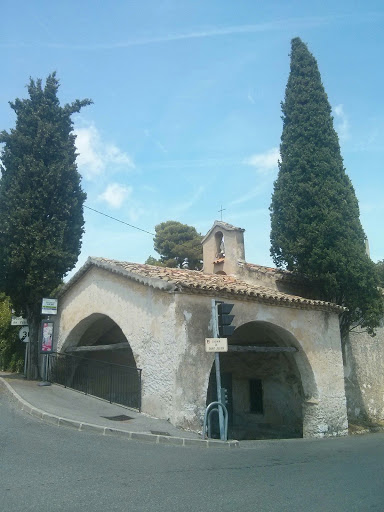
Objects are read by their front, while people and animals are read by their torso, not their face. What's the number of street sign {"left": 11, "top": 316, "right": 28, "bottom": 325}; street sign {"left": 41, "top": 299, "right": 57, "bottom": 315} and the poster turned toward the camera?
3

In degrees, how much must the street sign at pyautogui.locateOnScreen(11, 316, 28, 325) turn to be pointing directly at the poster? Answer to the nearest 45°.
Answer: approximately 45° to its left

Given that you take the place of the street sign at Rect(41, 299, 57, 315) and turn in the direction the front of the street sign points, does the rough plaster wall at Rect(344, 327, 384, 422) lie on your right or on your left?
on your left

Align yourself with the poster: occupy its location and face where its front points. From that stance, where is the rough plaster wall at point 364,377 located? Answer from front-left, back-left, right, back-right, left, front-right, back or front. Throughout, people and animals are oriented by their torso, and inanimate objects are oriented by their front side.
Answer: left

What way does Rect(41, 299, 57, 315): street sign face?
toward the camera

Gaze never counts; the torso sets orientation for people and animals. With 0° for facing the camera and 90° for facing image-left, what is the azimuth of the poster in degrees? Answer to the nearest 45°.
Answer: approximately 0°

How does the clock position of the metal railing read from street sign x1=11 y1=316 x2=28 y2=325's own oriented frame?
The metal railing is roughly at 10 o'clock from the street sign.

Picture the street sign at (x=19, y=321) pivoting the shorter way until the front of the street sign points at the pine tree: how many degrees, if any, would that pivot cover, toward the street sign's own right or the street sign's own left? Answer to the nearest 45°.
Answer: approximately 135° to the street sign's own left

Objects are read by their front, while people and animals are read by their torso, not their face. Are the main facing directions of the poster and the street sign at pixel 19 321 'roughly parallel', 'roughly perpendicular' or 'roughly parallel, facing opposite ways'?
roughly parallel

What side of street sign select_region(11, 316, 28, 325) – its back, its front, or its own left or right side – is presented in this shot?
front
